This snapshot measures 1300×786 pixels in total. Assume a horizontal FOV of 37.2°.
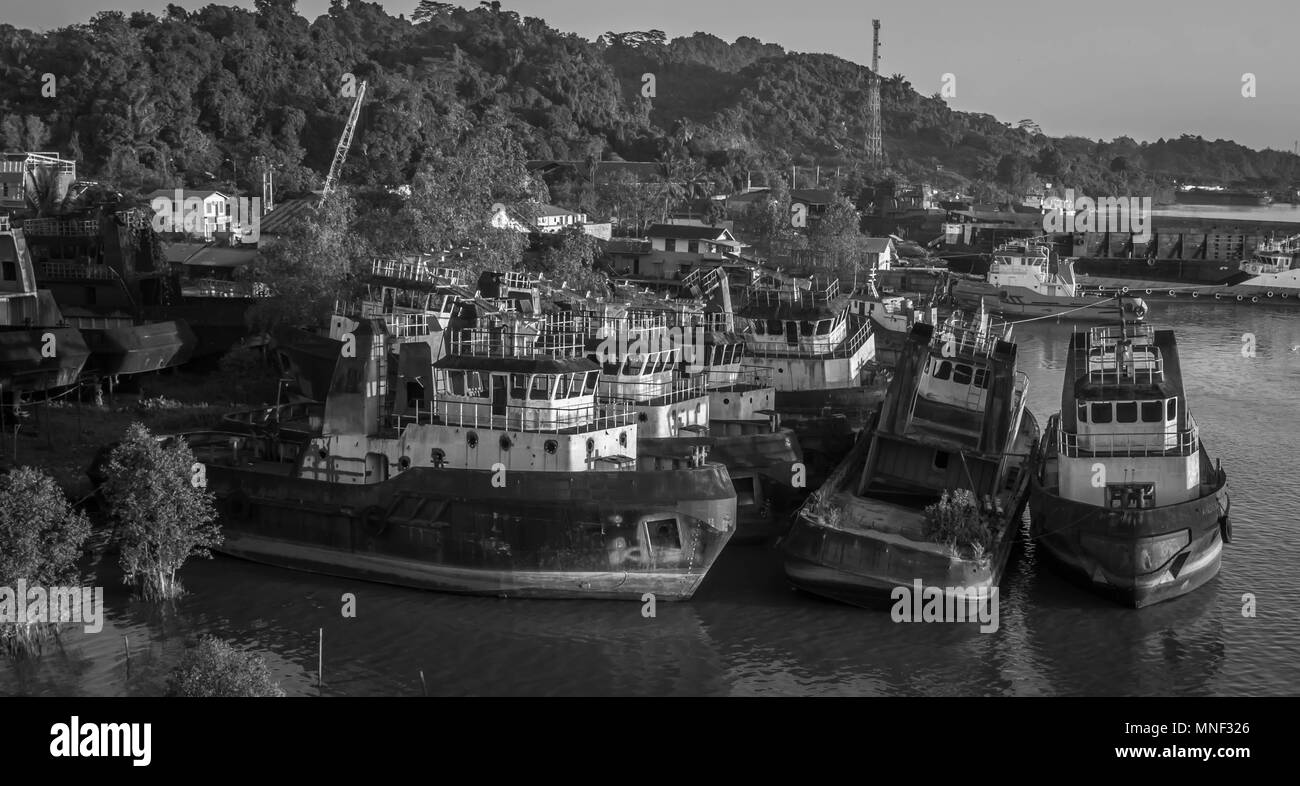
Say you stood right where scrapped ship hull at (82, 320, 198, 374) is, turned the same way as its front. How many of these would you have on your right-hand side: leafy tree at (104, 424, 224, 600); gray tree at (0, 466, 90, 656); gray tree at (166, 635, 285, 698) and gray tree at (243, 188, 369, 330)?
3

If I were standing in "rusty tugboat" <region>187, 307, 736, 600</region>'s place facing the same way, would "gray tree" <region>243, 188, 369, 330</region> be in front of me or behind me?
behind

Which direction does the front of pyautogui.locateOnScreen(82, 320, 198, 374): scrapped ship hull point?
to the viewer's right

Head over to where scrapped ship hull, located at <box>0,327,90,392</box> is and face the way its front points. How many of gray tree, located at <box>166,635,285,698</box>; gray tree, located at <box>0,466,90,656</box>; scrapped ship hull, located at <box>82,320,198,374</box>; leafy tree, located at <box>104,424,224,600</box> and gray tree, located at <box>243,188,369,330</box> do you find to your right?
3

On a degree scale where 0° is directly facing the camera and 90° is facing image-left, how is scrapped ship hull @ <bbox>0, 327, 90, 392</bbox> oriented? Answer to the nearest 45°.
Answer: approximately 270°

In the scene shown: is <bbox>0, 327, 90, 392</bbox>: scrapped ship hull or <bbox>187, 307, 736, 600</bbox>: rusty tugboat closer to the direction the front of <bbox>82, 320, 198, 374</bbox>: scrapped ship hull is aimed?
the rusty tugboat

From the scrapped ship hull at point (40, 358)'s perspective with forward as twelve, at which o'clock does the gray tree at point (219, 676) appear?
The gray tree is roughly at 3 o'clock from the scrapped ship hull.
